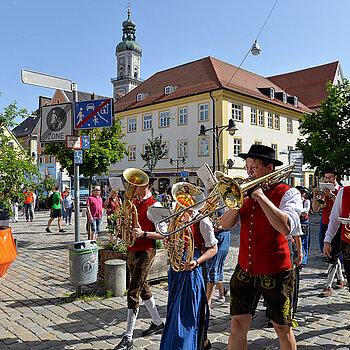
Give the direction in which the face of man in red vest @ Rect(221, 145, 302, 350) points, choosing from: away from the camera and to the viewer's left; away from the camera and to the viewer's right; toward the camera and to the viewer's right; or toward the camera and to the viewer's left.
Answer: toward the camera and to the viewer's left

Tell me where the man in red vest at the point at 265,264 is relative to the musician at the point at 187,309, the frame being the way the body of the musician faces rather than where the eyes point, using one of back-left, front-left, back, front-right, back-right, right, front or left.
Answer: left

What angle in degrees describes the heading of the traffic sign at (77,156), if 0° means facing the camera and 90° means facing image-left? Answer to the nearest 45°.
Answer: approximately 0°

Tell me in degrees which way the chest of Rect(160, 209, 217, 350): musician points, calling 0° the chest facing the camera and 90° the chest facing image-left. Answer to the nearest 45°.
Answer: approximately 45°
